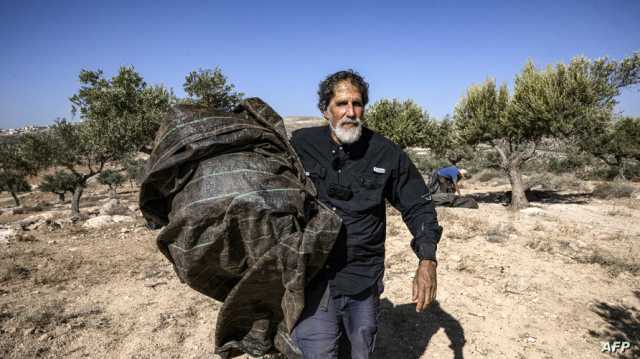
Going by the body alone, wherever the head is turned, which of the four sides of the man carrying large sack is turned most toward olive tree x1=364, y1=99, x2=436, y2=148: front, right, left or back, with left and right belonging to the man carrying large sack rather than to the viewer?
back

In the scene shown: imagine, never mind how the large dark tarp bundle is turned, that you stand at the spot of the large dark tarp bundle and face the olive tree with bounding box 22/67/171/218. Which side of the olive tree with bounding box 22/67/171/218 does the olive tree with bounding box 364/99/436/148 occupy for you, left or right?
right

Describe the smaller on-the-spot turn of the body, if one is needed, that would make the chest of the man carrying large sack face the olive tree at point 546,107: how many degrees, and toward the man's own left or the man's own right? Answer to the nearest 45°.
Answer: approximately 135° to the man's own left

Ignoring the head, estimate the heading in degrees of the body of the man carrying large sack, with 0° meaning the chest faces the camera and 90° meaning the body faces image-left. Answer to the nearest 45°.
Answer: approximately 0°

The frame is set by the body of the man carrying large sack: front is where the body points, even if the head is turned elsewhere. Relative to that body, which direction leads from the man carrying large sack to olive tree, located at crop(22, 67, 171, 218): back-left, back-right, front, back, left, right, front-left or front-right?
back-right

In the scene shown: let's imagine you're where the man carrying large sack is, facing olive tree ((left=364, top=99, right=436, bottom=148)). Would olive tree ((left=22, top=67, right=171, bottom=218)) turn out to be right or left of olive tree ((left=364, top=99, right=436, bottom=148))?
left
